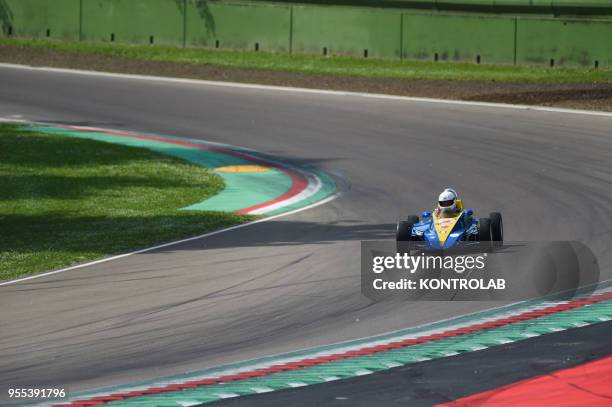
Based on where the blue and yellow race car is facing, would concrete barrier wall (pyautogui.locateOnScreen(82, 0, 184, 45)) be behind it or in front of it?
behind

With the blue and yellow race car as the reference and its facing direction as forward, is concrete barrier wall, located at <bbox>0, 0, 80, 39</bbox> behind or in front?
behind

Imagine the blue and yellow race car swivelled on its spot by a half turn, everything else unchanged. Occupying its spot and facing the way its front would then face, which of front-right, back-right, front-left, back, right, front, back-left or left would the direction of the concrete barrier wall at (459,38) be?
front

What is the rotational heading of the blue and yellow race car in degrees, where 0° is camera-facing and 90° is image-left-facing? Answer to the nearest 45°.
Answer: approximately 0°

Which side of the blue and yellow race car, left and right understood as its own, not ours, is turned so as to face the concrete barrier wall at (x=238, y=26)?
back

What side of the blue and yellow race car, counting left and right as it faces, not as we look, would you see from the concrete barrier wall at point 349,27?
back

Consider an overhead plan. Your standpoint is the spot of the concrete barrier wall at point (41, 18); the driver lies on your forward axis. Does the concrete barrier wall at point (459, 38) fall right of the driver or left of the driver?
left
